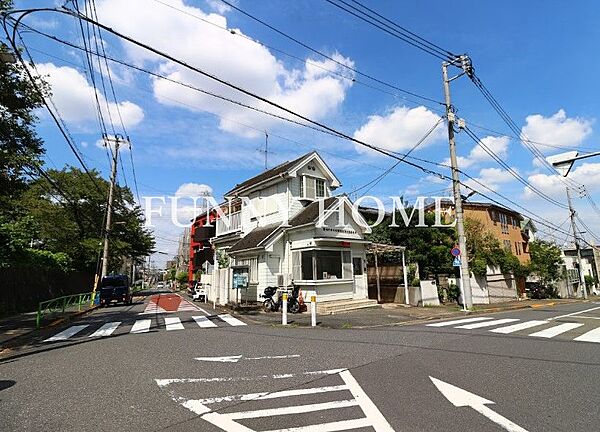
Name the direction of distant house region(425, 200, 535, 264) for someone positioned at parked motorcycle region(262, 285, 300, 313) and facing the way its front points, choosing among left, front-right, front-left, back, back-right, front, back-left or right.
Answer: back-right

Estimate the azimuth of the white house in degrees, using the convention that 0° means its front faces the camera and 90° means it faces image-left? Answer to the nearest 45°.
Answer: approximately 315°

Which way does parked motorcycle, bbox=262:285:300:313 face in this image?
to the viewer's left

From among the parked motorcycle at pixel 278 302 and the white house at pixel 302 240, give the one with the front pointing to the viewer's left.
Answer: the parked motorcycle

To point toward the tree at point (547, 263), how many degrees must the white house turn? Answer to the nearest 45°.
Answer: approximately 90° to its left

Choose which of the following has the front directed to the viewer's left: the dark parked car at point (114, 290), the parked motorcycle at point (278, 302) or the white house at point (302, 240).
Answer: the parked motorcycle

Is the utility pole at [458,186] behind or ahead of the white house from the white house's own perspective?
ahead
